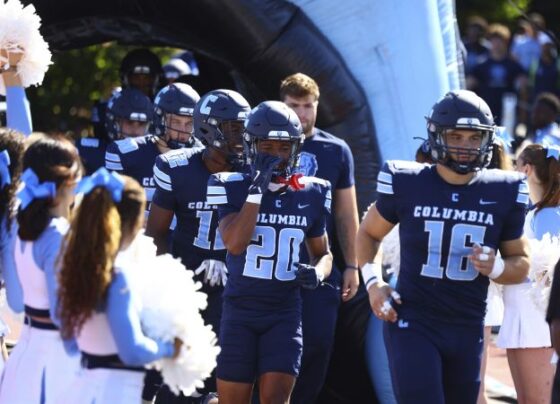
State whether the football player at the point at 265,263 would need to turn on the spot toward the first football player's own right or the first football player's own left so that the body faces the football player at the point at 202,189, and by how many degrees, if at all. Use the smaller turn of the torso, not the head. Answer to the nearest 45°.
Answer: approximately 135° to the first football player's own right

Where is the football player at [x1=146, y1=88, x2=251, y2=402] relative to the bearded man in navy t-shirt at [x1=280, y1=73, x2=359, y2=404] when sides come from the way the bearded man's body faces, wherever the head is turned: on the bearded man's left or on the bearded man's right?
on the bearded man's right

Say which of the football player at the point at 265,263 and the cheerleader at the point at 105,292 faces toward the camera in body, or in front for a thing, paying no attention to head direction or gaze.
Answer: the football player

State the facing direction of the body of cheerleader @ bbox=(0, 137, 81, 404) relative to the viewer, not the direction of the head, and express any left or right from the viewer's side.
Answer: facing away from the viewer and to the right of the viewer

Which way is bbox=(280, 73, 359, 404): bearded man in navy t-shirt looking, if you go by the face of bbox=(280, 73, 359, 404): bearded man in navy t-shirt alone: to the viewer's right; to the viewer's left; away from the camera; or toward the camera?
toward the camera

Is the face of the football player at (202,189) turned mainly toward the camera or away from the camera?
toward the camera

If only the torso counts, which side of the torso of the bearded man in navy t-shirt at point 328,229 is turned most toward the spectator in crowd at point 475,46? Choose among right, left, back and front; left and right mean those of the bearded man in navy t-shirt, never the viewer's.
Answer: back

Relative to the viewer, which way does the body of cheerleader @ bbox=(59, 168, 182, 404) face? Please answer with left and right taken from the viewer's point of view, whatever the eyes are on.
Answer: facing away from the viewer and to the right of the viewer

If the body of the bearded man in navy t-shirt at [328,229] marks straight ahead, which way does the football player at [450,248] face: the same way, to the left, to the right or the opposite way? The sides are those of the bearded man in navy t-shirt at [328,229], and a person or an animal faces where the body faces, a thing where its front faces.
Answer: the same way

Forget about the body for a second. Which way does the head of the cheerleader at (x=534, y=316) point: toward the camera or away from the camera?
away from the camera

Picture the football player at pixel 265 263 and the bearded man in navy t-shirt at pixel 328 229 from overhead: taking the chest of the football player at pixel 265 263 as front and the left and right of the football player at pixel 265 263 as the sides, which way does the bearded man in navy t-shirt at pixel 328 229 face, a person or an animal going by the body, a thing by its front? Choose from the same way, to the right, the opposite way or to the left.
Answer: the same way

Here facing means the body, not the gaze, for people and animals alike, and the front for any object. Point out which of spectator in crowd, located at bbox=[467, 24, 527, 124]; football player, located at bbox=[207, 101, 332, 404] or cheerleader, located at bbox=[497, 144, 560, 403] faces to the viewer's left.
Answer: the cheerleader

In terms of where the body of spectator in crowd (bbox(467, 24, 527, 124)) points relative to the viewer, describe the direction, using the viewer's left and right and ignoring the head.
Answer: facing the viewer
